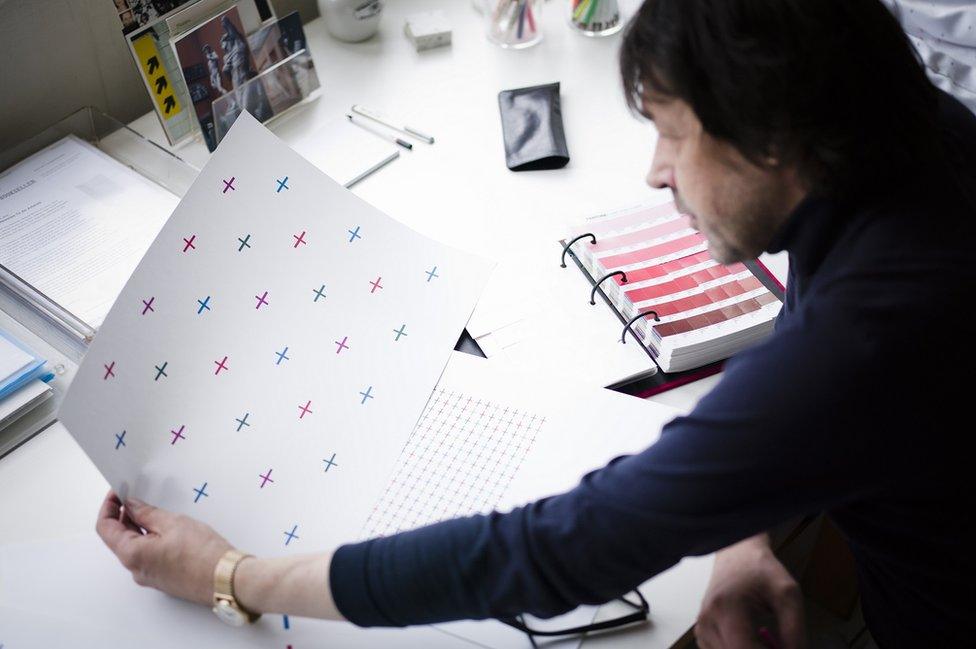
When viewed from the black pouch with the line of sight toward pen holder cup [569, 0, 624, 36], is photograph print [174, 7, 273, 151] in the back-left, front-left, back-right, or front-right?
back-left

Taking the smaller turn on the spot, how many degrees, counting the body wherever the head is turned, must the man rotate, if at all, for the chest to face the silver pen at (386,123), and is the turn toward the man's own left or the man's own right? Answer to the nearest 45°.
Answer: approximately 45° to the man's own right

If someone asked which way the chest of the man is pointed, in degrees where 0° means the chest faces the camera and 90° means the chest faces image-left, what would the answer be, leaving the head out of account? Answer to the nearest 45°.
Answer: approximately 90°

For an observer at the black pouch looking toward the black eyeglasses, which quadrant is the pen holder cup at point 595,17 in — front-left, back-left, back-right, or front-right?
back-left

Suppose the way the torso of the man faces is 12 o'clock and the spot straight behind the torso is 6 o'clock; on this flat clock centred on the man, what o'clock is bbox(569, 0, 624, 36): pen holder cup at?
The pen holder cup is roughly at 3 o'clock from the man.

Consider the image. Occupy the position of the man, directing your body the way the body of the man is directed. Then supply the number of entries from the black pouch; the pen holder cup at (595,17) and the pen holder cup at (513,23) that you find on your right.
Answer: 3

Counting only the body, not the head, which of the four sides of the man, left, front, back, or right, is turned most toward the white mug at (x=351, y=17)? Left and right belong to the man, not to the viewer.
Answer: front

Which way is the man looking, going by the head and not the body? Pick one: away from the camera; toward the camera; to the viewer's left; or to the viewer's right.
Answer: to the viewer's left

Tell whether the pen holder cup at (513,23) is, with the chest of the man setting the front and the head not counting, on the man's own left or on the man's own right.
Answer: on the man's own right
